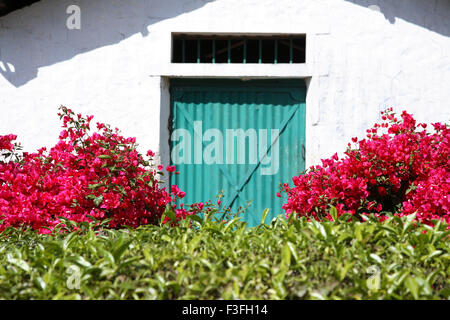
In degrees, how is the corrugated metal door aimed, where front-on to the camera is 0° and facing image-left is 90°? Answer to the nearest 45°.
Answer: approximately 0°

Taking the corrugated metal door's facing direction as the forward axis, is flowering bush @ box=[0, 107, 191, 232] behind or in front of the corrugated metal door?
in front

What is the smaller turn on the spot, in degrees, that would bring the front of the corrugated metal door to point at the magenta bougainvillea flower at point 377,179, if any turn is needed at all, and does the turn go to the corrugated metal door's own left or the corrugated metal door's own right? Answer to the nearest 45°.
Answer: approximately 45° to the corrugated metal door's own left

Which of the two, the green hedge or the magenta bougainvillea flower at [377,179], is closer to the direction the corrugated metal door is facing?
the green hedge

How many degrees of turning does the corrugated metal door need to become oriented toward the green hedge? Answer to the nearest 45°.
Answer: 0° — it already faces it
